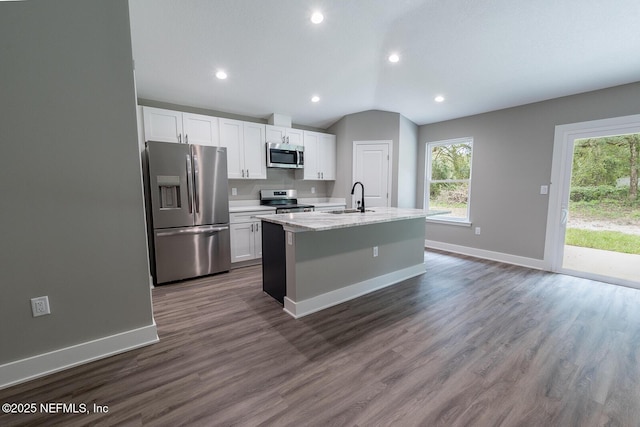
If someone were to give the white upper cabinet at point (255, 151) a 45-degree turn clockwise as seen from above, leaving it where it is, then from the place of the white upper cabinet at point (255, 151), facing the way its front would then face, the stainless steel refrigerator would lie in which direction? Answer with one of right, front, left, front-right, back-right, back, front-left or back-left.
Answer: front-right

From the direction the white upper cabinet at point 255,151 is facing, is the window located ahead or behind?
ahead

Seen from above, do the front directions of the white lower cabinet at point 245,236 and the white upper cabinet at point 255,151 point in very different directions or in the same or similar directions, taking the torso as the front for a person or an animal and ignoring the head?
same or similar directions

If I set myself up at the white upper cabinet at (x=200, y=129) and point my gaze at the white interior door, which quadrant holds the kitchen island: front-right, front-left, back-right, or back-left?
front-right

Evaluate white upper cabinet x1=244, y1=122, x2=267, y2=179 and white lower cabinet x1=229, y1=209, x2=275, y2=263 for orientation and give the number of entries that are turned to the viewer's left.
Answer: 0

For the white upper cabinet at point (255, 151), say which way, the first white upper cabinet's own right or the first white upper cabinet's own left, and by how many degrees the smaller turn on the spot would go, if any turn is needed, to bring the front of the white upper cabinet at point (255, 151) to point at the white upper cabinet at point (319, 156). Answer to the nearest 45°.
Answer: approximately 45° to the first white upper cabinet's own left

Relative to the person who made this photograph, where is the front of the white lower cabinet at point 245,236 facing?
facing the viewer and to the right of the viewer

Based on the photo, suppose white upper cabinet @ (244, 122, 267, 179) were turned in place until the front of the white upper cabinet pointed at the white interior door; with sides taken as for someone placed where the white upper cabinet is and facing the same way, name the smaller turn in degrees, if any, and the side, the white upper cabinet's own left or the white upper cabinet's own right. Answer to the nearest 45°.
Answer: approximately 45° to the white upper cabinet's own left

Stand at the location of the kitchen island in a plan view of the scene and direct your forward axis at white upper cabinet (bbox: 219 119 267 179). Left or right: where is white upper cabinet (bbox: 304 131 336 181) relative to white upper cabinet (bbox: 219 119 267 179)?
right
